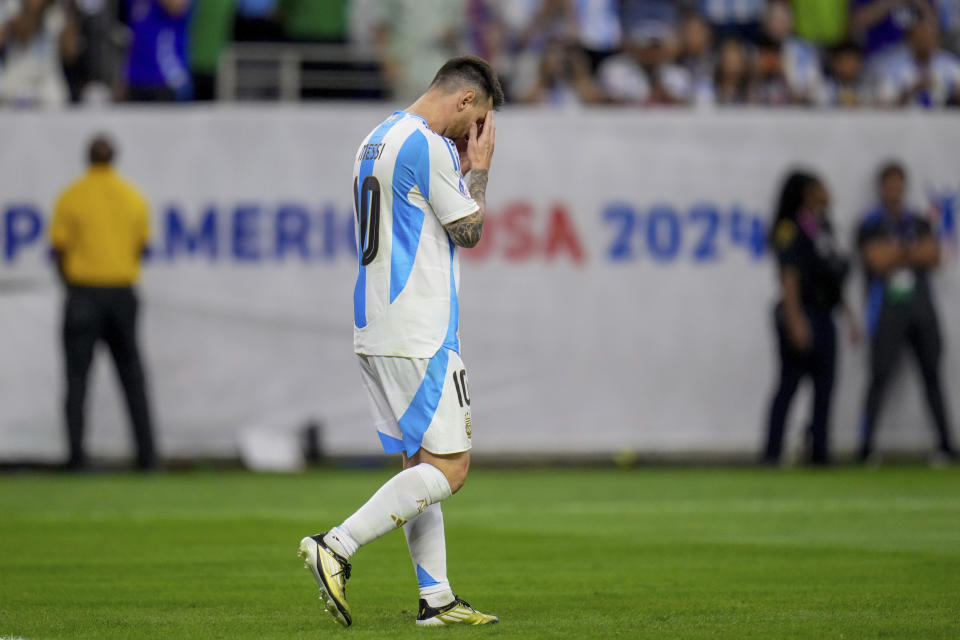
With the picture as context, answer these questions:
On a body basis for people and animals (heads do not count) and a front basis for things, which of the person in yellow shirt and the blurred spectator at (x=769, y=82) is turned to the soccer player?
the blurred spectator

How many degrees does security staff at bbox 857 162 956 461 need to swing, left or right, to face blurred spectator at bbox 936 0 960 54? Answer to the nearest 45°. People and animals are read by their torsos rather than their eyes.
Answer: approximately 180°

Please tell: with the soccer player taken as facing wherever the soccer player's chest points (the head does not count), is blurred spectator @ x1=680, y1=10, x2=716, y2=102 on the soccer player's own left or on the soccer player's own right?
on the soccer player's own left

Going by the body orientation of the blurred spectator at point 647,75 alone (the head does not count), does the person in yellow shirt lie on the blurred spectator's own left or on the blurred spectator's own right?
on the blurred spectator's own right

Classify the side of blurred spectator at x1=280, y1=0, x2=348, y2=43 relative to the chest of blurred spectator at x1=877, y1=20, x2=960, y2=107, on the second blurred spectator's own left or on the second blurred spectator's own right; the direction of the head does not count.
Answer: on the second blurred spectator's own right

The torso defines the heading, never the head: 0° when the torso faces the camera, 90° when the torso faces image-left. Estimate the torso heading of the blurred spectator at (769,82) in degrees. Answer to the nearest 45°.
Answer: approximately 0°

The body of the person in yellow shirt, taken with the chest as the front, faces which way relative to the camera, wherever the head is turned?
away from the camera

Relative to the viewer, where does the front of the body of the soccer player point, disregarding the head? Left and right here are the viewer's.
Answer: facing to the right of the viewer

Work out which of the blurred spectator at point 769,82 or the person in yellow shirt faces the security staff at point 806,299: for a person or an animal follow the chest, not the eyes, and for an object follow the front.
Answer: the blurred spectator

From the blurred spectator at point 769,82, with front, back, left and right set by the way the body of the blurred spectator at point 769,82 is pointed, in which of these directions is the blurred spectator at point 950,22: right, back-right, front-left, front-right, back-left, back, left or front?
back-left

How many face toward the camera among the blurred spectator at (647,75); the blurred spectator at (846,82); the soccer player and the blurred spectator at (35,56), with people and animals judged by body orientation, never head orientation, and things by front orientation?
3
